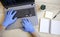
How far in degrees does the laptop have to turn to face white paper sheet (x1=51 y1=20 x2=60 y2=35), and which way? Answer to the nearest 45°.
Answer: approximately 45° to its left

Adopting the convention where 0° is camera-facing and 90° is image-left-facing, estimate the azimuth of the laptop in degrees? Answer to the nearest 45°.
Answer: approximately 0°
